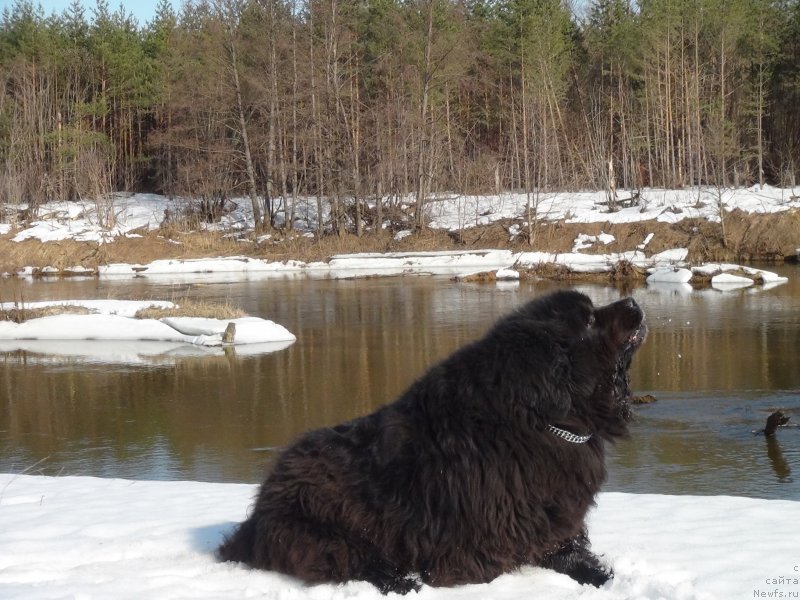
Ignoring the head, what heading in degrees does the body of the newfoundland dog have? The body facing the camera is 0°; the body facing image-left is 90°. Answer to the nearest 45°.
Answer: approximately 270°
